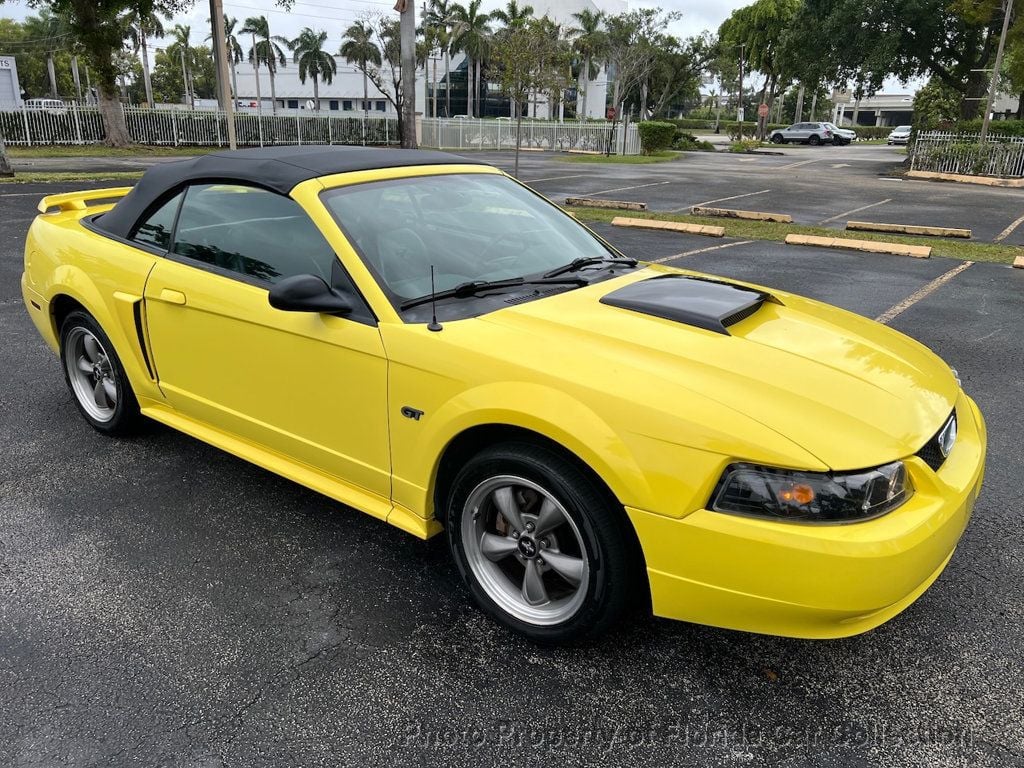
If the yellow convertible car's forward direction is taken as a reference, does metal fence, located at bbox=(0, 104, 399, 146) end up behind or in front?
behind

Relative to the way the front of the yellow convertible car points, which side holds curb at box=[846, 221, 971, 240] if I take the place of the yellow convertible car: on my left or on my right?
on my left

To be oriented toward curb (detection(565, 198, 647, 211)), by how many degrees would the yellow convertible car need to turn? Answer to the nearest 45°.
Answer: approximately 135° to its left

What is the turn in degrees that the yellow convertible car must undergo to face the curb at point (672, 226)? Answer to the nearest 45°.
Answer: approximately 135° to its left

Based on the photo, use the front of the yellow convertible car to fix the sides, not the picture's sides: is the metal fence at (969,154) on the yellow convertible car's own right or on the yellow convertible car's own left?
on the yellow convertible car's own left

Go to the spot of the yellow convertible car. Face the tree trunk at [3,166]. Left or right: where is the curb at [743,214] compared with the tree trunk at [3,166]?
right

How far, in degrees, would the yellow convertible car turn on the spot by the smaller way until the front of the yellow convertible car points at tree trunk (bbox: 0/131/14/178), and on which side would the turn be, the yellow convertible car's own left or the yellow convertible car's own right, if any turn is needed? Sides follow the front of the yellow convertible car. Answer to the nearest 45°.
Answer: approximately 180°

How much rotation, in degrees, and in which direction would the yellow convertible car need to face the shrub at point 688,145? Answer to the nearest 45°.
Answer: approximately 135° to its left

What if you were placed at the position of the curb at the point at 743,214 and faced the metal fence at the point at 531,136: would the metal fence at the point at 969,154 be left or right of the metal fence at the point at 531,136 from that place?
right

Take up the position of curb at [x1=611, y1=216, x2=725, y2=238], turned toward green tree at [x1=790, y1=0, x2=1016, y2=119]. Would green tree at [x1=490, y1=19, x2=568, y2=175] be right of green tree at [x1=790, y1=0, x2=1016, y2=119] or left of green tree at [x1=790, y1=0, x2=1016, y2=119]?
left

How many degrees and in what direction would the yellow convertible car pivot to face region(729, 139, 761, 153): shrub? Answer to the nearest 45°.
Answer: approximately 135° to its left

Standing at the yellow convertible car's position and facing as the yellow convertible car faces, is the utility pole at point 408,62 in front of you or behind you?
behind

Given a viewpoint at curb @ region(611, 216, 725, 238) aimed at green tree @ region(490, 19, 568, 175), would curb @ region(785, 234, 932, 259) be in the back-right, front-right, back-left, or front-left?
back-right

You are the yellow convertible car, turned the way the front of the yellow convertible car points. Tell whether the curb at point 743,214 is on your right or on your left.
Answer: on your left

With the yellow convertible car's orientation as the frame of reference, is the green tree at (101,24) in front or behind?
behind

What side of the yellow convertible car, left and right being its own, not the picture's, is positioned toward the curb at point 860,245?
left

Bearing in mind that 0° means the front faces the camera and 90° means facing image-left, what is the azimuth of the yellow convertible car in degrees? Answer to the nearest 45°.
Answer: approximately 315°
